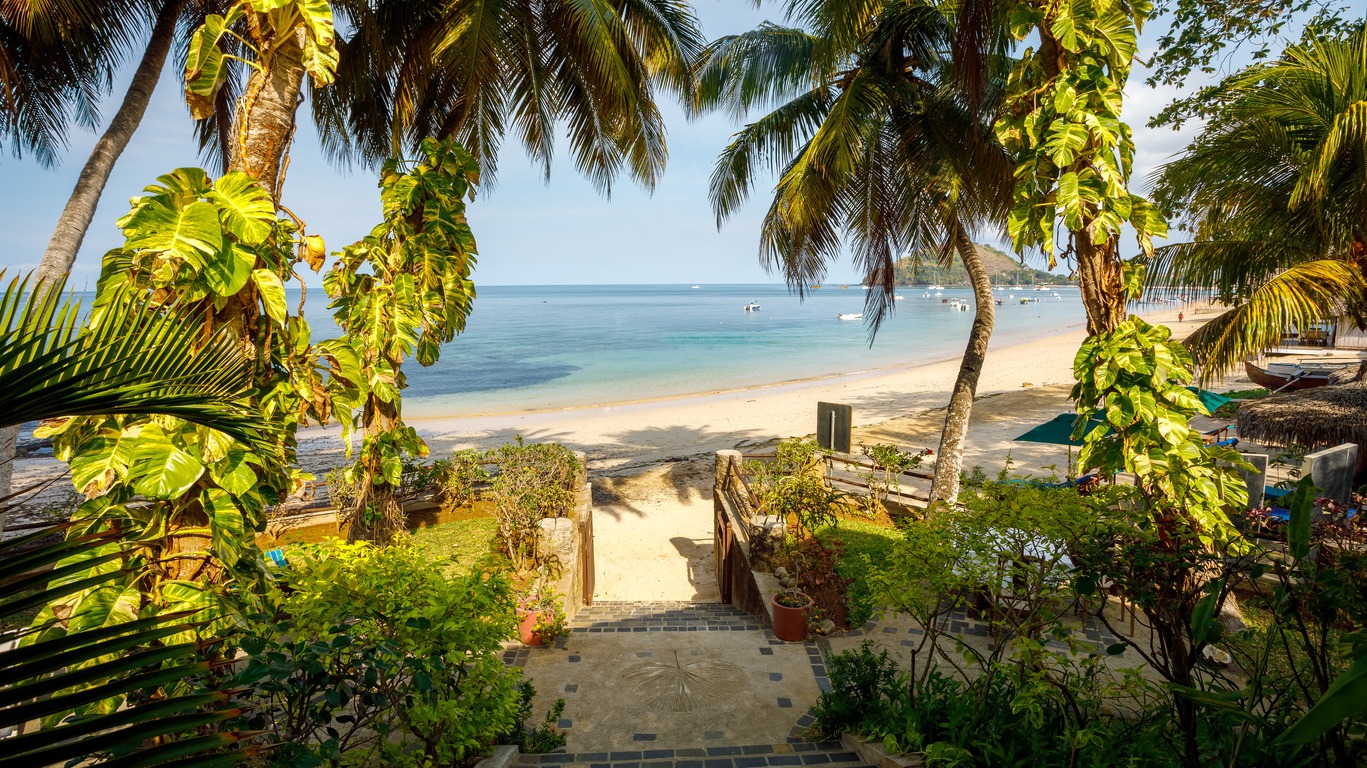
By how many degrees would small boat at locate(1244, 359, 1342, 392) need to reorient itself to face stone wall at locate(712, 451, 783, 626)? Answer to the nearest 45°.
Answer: approximately 90° to its left

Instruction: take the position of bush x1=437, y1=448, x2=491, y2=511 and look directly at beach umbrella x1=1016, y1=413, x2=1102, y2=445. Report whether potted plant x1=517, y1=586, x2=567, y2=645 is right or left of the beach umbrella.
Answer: right

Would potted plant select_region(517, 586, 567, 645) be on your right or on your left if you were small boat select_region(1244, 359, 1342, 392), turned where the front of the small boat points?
on your left

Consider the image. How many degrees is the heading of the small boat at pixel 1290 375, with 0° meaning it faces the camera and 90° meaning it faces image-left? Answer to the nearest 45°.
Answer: approximately 90°

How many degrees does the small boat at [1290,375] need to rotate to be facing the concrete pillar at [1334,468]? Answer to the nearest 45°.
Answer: approximately 90° to its left

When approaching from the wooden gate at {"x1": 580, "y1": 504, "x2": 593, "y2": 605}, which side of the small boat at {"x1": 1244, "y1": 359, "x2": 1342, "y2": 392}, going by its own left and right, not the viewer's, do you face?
left

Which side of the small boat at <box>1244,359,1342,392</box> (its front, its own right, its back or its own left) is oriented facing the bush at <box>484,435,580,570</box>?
left

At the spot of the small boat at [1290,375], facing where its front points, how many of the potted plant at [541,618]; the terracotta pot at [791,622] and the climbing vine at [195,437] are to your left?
3

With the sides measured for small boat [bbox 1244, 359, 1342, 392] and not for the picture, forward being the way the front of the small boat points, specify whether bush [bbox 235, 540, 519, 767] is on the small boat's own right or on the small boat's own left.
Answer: on the small boat's own left
